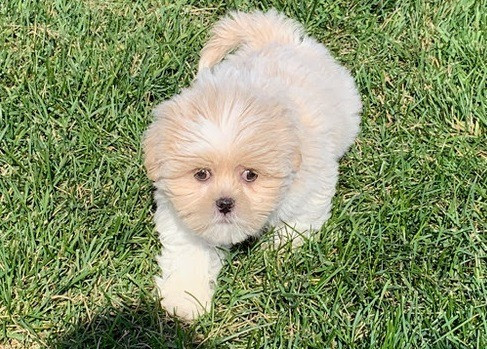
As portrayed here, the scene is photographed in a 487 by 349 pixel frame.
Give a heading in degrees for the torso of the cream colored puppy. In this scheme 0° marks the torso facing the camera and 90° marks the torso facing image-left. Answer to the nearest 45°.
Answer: approximately 45°
